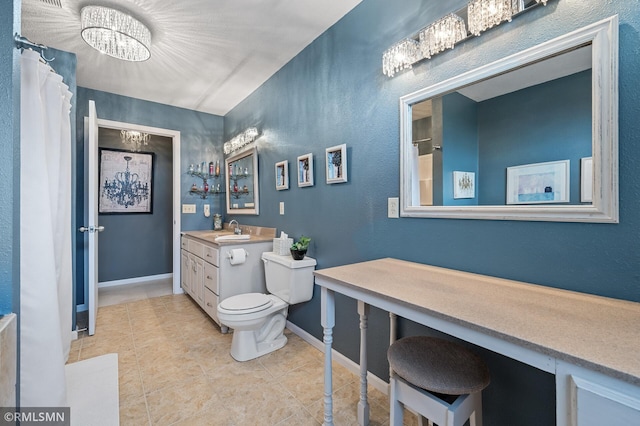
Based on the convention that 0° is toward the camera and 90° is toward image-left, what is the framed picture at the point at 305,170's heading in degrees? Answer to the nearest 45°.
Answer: approximately 45°

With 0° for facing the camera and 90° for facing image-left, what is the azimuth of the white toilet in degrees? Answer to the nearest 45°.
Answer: approximately 45°

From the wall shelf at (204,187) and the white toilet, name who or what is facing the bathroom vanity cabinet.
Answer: the wall shelf

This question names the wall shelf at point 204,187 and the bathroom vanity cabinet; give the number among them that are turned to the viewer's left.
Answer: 1

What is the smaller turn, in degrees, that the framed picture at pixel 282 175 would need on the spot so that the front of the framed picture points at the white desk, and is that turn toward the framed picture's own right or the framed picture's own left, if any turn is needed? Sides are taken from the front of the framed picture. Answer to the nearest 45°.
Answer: approximately 45° to the framed picture's own left

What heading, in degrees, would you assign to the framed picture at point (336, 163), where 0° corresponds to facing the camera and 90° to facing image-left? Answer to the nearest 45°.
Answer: approximately 45°

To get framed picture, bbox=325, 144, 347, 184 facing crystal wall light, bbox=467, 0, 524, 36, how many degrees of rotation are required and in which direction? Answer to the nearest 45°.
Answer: approximately 90° to its left

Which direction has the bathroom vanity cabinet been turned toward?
to the viewer's left

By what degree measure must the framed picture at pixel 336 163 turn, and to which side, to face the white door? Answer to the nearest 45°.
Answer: approximately 45° to its right
